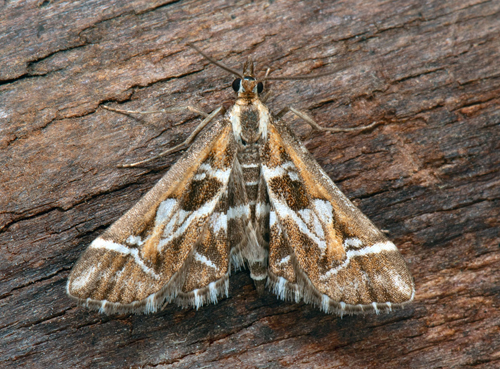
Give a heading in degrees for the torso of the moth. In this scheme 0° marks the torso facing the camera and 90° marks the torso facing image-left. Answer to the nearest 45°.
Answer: approximately 180°
